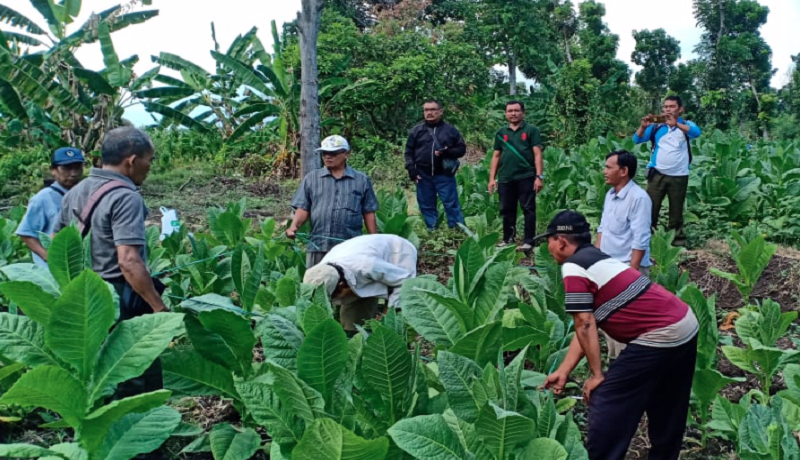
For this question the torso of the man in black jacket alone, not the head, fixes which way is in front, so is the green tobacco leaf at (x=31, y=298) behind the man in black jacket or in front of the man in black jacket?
in front

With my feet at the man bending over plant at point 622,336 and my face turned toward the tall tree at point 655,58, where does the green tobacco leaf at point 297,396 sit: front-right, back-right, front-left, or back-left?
back-left

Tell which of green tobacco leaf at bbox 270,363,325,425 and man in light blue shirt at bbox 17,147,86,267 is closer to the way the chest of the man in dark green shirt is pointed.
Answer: the green tobacco leaf

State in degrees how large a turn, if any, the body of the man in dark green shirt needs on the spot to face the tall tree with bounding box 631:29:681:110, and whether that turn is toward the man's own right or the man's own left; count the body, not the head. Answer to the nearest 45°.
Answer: approximately 180°

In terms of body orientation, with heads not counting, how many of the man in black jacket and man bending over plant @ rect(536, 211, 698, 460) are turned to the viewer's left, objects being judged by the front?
1

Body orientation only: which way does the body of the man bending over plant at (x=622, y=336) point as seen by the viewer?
to the viewer's left

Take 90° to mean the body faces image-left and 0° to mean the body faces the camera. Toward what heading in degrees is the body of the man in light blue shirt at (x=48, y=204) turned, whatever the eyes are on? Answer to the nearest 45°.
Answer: approximately 315°

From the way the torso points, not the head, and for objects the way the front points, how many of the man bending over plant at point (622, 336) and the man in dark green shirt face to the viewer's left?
1

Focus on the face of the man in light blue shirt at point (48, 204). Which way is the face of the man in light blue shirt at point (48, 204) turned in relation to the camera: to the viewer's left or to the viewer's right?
to the viewer's right

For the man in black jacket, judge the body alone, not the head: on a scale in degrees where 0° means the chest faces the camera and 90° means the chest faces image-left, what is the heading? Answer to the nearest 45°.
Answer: approximately 0°

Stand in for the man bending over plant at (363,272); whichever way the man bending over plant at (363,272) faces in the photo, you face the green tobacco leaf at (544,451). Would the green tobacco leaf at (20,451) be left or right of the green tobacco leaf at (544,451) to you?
right

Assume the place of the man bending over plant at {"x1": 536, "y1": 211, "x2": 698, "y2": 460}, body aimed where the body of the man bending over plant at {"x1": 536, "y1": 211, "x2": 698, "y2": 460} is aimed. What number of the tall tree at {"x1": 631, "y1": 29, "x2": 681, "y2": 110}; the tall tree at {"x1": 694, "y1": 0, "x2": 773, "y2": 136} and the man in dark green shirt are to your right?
3

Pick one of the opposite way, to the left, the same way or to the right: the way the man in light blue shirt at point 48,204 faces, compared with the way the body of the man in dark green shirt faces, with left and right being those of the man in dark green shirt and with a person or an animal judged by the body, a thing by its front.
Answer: to the left
